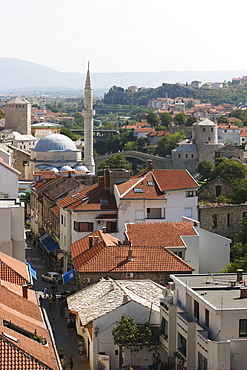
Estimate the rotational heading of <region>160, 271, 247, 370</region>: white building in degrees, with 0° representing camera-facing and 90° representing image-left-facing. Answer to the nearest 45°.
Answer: approximately 45°

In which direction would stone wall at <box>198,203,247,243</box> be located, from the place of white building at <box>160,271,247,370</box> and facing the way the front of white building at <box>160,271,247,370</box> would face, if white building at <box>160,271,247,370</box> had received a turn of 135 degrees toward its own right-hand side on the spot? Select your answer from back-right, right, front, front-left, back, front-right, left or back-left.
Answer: front

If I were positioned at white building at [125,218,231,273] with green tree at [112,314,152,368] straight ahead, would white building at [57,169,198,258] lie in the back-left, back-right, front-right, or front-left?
back-right

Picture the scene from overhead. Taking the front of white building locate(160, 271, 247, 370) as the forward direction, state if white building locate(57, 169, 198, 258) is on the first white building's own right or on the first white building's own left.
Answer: on the first white building's own right

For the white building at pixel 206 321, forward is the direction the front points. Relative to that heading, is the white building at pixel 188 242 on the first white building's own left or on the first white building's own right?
on the first white building's own right

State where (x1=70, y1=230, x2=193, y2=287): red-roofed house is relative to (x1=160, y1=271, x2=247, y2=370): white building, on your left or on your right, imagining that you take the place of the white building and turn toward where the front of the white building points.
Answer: on your right
